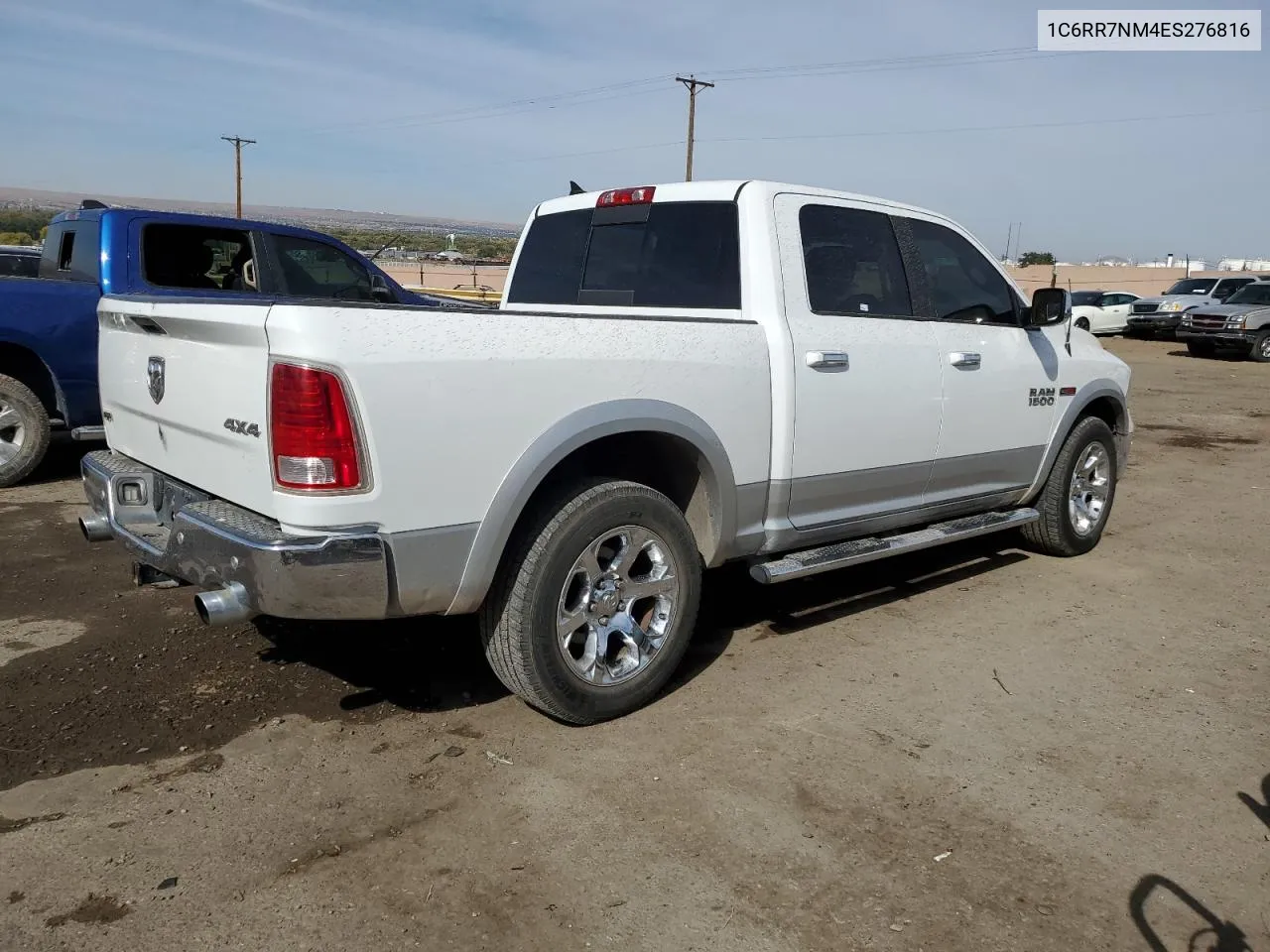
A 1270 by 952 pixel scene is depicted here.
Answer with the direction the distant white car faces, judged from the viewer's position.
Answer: facing the viewer and to the left of the viewer

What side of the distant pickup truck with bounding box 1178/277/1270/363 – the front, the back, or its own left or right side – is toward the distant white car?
right

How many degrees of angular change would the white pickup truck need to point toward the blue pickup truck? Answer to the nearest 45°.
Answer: approximately 90° to its left

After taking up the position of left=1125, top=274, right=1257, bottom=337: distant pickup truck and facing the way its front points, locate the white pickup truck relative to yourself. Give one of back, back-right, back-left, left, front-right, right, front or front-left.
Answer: front-left

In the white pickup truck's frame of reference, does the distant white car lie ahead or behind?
ahead

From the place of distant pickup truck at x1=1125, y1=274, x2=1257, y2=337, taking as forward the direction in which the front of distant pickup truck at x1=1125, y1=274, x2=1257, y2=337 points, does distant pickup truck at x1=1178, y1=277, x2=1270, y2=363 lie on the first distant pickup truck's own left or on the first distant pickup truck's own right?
on the first distant pickup truck's own left

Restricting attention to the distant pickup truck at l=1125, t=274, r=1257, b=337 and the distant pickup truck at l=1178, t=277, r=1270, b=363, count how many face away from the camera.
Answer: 0

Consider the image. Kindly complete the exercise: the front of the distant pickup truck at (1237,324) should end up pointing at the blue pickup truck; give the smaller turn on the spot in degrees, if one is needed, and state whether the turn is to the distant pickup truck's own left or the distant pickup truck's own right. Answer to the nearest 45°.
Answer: approximately 45° to the distant pickup truck's own left

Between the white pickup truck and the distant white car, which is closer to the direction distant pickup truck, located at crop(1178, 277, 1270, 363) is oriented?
the white pickup truck

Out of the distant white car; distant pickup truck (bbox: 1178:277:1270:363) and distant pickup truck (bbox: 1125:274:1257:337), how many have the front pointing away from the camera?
0
